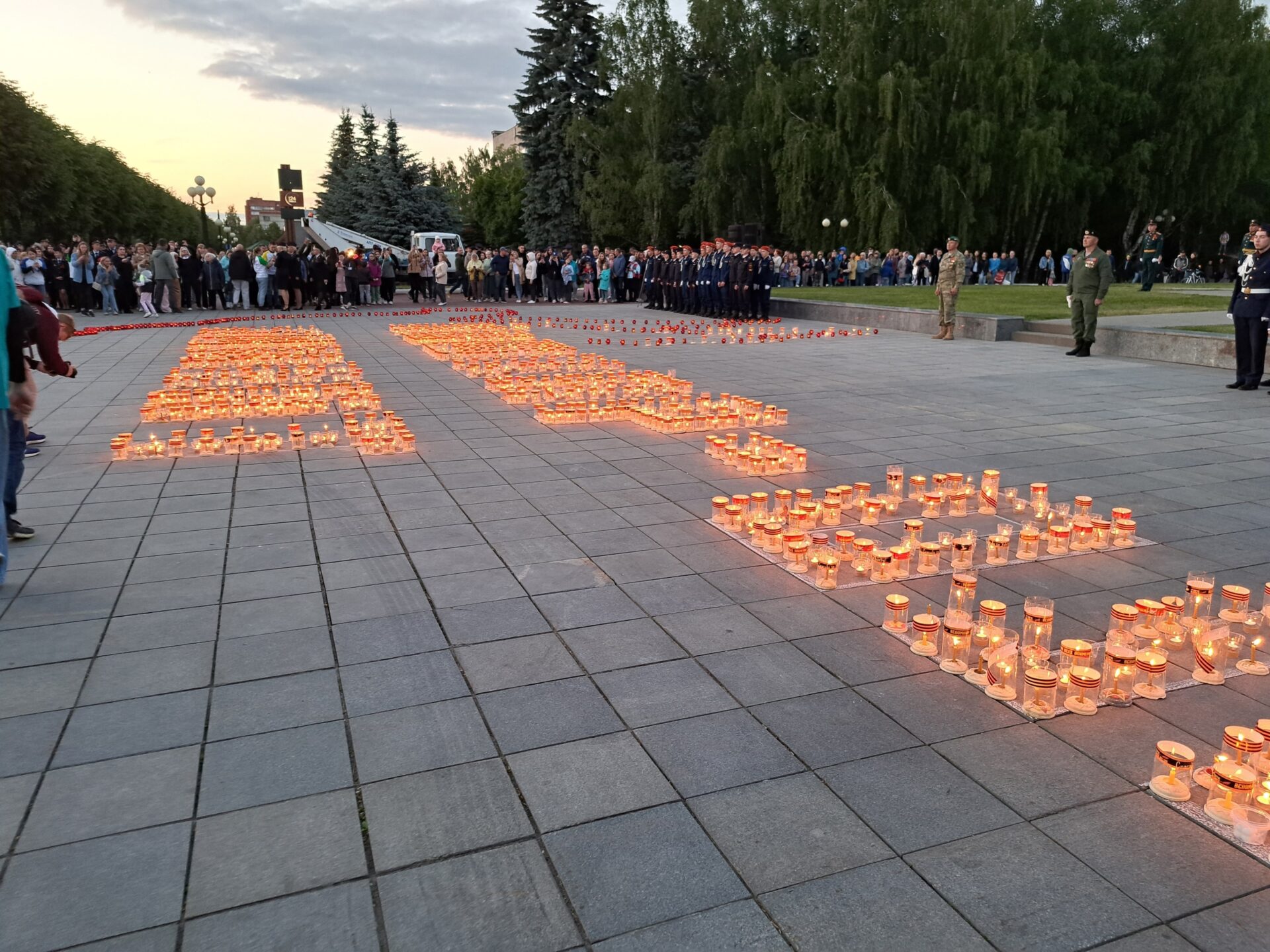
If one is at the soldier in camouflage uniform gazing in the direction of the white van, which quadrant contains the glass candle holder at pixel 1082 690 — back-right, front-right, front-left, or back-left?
back-left

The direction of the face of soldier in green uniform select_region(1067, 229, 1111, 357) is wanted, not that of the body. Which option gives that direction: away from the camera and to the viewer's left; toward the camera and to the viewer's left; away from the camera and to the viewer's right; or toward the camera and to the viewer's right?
toward the camera and to the viewer's left

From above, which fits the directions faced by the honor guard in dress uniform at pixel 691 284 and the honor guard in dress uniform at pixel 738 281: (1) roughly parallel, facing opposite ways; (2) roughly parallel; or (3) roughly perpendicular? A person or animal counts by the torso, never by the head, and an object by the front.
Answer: roughly parallel

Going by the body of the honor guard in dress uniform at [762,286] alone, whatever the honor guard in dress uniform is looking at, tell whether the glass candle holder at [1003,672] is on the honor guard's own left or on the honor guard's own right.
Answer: on the honor guard's own left

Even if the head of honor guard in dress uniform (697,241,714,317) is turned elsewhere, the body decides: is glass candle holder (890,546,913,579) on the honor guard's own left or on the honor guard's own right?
on the honor guard's own left

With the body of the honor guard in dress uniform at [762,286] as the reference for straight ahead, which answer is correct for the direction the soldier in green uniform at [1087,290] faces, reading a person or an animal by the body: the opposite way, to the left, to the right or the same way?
the same way

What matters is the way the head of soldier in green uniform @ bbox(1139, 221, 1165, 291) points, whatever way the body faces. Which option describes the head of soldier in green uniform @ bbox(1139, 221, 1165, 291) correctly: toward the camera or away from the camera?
toward the camera

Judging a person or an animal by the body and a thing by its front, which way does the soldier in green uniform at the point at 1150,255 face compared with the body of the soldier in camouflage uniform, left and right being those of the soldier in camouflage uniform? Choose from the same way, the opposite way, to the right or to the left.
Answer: the same way

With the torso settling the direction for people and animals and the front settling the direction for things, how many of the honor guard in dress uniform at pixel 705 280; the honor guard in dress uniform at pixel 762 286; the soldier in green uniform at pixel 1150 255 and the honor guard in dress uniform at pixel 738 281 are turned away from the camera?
0

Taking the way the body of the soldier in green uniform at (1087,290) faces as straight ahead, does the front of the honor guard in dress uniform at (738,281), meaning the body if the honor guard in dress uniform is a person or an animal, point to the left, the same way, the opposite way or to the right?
the same way

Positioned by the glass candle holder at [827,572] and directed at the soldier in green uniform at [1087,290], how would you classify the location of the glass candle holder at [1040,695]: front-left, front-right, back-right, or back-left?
back-right

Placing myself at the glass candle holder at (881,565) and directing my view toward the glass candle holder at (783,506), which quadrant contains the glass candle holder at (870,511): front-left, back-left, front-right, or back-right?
front-right

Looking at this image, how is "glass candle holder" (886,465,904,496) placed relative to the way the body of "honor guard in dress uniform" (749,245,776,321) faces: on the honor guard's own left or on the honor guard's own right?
on the honor guard's own left

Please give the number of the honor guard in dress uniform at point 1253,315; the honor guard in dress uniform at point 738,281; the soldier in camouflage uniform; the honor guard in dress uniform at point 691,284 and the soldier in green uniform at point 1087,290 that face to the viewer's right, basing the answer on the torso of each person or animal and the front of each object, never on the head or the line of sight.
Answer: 0

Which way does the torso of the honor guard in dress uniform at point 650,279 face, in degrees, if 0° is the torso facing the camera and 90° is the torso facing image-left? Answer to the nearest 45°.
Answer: approximately 45°

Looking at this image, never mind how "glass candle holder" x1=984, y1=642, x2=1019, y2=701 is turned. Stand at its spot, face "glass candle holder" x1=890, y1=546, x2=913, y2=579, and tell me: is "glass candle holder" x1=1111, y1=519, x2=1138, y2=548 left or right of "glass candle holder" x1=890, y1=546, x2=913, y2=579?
right

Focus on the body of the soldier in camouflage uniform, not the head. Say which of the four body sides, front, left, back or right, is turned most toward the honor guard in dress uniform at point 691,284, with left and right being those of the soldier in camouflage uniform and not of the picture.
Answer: right
